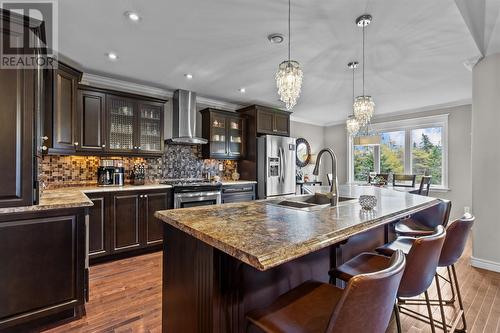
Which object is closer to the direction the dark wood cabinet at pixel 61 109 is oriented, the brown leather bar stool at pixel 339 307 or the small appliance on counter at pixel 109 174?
the brown leather bar stool

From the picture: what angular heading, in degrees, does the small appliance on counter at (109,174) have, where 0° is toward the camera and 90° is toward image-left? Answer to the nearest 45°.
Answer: approximately 0°

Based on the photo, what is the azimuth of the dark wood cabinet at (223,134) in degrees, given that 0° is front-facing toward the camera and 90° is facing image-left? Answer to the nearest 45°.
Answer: approximately 315°

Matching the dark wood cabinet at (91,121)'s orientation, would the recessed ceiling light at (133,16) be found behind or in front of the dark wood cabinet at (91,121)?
in front

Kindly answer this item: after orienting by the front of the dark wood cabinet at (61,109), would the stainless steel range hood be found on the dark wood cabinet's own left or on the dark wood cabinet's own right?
on the dark wood cabinet's own left

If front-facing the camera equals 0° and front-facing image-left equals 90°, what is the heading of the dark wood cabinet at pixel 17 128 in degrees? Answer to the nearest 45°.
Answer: approximately 270°

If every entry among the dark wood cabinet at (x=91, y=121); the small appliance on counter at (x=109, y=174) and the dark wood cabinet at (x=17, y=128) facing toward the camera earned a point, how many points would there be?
2

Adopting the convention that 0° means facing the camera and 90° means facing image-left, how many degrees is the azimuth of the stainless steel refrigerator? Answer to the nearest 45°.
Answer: approximately 315°

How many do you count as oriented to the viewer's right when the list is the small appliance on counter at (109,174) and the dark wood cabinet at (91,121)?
0

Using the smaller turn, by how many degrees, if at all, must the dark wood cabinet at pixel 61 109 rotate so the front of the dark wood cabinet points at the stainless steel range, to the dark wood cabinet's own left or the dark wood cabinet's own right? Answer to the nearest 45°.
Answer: approximately 45° to the dark wood cabinet's own left

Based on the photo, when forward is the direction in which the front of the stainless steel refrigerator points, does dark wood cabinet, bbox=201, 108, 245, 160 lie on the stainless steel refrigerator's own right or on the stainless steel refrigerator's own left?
on the stainless steel refrigerator's own right

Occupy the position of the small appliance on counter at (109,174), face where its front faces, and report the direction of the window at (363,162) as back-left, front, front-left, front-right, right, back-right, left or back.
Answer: left

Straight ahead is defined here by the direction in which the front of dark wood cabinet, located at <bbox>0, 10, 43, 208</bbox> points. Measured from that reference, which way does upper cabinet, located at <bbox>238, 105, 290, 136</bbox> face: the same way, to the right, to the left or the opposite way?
to the right
